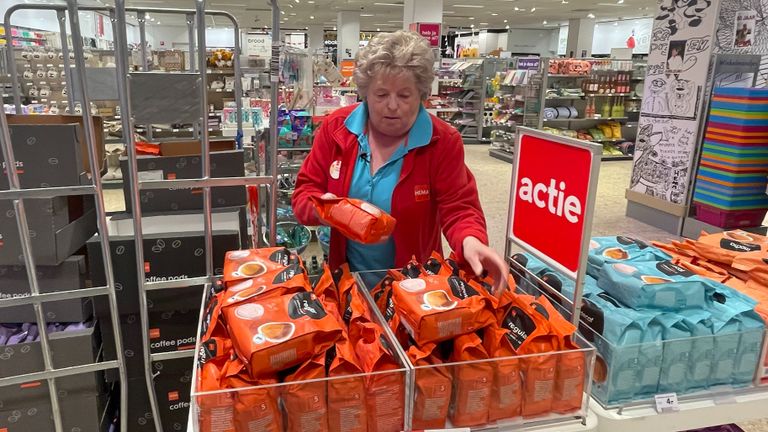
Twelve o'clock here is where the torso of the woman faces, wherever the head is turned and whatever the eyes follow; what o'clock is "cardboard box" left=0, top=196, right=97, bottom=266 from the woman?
The cardboard box is roughly at 3 o'clock from the woman.

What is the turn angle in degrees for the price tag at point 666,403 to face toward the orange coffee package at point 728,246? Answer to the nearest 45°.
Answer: approximately 180°

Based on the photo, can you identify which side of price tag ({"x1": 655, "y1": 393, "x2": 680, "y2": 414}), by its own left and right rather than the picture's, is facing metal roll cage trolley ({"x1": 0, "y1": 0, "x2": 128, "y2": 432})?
right

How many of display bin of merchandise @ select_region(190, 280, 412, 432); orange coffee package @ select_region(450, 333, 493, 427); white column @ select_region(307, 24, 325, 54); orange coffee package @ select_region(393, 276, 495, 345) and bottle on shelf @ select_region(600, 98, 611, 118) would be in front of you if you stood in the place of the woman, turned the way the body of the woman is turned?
3

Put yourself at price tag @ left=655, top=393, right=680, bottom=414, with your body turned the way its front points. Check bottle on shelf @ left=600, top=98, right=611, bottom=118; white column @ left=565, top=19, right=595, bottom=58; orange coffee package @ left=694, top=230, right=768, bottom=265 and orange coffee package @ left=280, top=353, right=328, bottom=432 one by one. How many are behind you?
3

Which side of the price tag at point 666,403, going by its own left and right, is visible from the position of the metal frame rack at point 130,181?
right

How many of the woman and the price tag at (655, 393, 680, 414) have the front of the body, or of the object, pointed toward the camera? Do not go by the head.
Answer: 2

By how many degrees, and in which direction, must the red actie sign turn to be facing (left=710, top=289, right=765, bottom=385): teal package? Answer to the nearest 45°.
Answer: approximately 135° to its left

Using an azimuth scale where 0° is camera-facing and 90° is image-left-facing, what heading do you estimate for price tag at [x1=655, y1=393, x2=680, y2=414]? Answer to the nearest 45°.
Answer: approximately 0°

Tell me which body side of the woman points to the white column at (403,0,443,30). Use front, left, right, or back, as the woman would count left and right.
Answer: back
